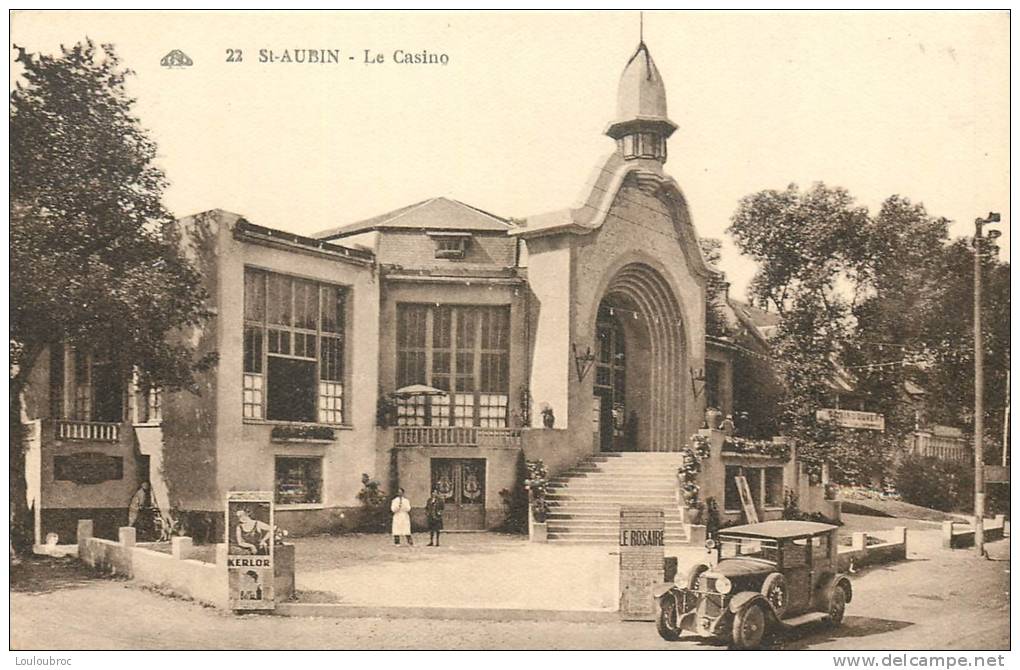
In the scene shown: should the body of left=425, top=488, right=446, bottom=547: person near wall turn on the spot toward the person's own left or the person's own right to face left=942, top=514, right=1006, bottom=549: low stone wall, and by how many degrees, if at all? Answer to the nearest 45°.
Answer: approximately 90° to the person's own left

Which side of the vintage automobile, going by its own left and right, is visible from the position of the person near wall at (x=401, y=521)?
right

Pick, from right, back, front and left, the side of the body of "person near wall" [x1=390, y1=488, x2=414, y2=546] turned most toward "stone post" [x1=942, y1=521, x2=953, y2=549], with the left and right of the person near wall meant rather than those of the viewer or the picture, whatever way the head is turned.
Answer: left

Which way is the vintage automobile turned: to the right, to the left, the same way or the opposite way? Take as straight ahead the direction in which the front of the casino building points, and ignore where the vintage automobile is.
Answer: to the right

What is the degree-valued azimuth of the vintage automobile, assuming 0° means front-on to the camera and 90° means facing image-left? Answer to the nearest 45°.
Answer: approximately 45°

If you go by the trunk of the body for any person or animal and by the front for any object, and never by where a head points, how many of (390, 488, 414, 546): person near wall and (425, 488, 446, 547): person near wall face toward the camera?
2

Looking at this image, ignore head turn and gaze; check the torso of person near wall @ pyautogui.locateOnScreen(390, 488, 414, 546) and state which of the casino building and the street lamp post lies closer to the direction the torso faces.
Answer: the street lamp post
